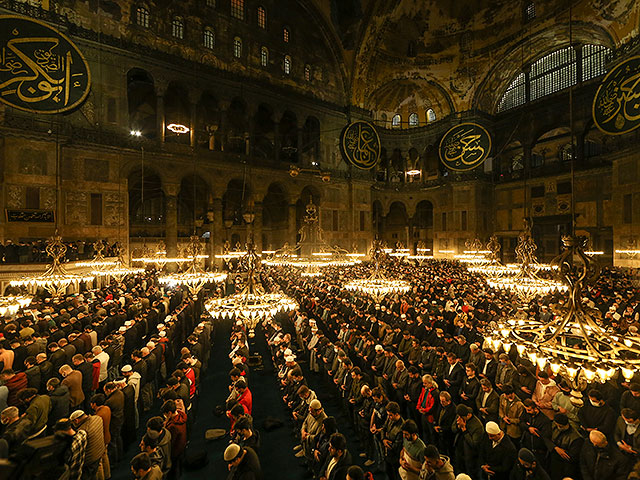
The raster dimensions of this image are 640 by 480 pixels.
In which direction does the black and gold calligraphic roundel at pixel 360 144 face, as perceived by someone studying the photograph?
facing the viewer and to the right of the viewer

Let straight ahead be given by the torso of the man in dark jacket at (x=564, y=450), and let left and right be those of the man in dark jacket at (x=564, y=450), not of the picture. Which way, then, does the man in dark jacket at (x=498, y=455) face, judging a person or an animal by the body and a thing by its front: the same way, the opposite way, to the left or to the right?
the same way

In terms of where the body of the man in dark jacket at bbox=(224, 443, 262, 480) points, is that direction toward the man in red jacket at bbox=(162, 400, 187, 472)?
no

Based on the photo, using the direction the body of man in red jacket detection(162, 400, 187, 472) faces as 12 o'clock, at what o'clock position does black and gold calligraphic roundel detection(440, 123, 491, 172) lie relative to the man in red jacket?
The black and gold calligraphic roundel is roughly at 5 o'clock from the man in red jacket.

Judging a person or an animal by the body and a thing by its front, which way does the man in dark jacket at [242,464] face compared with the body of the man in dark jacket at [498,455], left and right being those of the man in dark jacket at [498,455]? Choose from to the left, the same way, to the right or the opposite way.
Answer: the same way

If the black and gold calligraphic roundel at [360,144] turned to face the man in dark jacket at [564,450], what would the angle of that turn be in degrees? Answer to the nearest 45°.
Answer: approximately 45° to its right

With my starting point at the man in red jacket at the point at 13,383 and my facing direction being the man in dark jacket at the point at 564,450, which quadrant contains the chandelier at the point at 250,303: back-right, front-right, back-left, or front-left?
front-left
